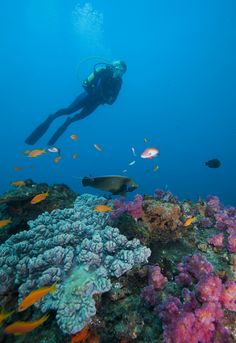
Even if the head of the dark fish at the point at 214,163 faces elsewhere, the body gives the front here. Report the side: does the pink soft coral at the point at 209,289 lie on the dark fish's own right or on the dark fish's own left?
on the dark fish's own right

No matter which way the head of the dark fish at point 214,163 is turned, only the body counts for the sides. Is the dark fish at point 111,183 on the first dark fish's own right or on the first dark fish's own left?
on the first dark fish's own right

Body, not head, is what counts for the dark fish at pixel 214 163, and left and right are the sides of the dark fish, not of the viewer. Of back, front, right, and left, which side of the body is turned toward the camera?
right

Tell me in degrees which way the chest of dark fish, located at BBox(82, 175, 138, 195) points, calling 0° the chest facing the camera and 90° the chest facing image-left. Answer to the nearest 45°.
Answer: approximately 270°
